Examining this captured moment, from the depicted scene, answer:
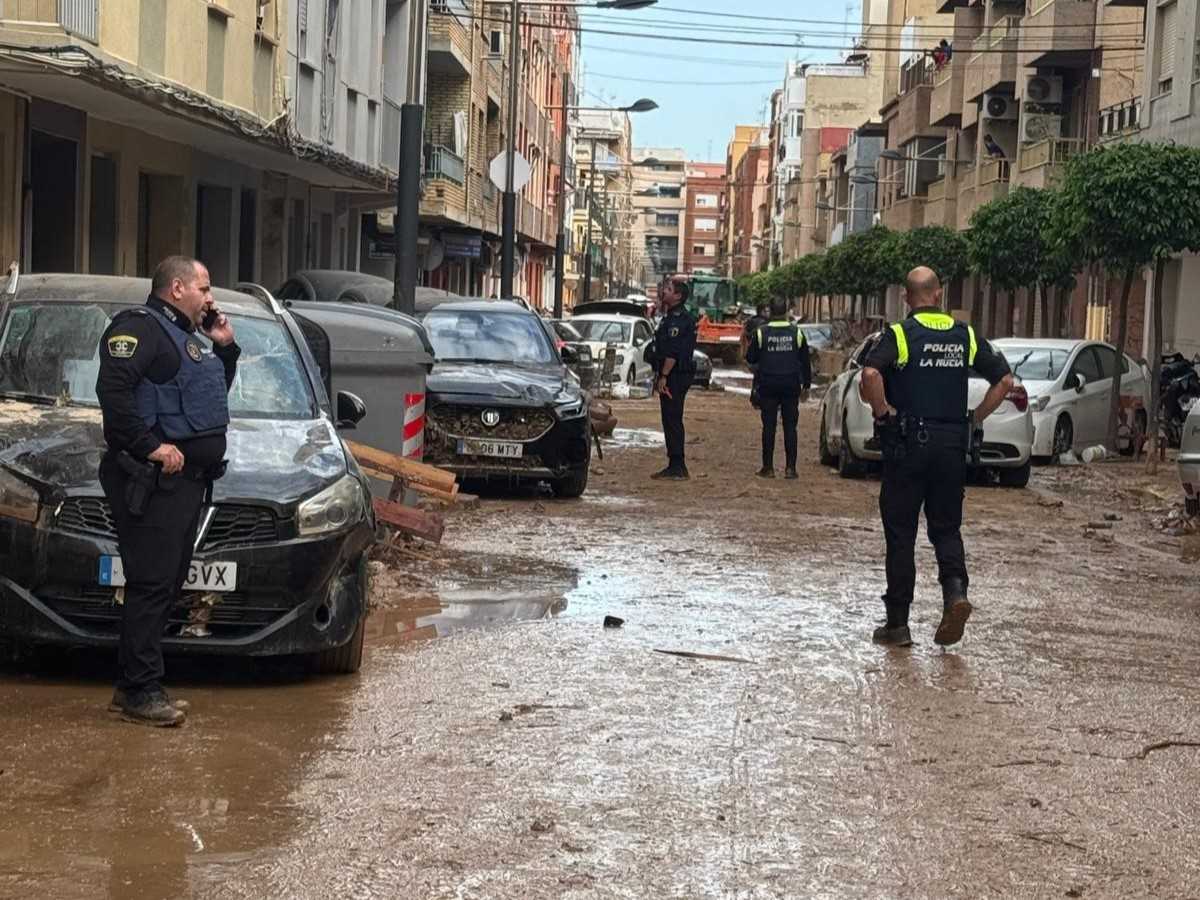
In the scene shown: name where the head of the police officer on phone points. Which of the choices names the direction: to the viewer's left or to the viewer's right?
to the viewer's right

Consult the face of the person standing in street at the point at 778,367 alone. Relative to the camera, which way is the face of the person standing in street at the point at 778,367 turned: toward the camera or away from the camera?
away from the camera

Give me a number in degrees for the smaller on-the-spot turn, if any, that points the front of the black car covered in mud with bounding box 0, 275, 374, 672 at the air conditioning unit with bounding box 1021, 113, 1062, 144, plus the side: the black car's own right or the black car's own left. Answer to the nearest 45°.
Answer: approximately 135° to the black car's own left

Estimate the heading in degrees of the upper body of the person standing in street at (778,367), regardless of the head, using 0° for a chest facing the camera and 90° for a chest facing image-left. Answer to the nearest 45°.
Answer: approximately 180°

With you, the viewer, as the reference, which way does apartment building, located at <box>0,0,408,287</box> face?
facing the viewer and to the right of the viewer

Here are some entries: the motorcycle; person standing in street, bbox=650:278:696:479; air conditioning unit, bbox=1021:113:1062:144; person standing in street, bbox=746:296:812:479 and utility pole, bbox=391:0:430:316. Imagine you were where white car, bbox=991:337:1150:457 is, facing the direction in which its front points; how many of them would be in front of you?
3

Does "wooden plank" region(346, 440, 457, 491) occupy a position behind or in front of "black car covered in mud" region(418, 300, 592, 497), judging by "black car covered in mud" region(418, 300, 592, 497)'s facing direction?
in front

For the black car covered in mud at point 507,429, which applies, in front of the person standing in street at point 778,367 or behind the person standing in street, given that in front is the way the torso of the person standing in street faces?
behind

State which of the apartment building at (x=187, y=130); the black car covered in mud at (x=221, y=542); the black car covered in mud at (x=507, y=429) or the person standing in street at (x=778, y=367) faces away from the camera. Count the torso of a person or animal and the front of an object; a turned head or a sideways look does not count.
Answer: the person standing in street

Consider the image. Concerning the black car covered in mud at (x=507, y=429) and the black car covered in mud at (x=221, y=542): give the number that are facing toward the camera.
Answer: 2

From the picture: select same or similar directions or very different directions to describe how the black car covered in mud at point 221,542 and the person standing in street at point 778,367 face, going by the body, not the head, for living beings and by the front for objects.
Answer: very different directions

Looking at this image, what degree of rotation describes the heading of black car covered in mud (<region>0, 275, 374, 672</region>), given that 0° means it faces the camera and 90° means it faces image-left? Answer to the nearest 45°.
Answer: approximately 0°

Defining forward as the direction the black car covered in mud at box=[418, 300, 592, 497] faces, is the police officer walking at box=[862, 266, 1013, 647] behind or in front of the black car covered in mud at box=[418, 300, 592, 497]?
in front

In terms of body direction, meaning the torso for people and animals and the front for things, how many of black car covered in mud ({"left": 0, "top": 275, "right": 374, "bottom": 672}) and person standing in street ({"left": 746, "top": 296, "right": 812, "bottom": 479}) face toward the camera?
1

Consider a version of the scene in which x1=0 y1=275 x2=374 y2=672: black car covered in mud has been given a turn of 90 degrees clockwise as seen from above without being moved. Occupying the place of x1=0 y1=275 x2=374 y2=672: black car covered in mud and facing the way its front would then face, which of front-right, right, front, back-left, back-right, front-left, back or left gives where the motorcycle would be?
back-right
